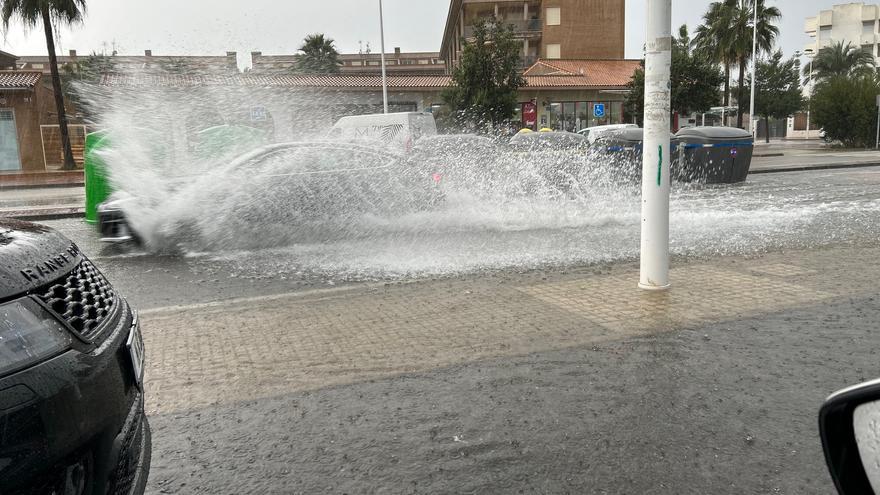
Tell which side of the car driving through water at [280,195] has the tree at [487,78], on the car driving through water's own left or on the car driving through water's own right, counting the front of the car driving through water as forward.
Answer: on the car driving through water's own right

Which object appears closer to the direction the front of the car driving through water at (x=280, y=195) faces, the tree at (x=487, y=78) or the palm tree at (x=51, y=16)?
the palm tree

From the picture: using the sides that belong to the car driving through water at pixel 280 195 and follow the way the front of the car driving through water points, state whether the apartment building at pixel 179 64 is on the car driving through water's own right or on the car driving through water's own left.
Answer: on the car driving through water's own right

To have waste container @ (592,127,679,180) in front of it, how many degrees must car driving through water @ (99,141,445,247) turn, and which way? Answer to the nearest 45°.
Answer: approximately 135° to its right

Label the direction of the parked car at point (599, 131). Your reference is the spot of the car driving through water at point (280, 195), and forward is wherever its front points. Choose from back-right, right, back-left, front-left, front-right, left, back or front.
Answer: back-right

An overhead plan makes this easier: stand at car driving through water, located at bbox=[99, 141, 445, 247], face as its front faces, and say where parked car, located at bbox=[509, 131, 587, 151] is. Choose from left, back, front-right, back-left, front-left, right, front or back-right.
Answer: back-right

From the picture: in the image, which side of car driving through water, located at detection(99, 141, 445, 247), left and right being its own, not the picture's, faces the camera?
left

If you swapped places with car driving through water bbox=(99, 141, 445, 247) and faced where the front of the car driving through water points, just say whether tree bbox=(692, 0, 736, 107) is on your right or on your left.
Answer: on your right

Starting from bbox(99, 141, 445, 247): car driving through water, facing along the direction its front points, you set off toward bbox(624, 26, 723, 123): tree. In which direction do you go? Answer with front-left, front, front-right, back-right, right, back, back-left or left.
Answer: back-right

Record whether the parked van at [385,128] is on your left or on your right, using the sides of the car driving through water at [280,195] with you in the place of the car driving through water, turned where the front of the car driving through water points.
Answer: on your right

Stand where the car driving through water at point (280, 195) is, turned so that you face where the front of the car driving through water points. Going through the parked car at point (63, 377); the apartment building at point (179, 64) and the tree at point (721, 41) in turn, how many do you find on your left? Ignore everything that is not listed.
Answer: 1

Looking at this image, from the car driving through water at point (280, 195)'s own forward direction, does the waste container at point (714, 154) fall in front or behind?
behind

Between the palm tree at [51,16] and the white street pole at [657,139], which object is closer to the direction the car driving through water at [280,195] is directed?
the palm tree

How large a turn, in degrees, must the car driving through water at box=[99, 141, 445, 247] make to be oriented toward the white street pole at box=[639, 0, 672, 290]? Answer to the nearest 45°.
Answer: approximately 135° to its left

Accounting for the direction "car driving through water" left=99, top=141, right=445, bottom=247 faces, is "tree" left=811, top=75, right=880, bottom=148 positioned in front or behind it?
behind
